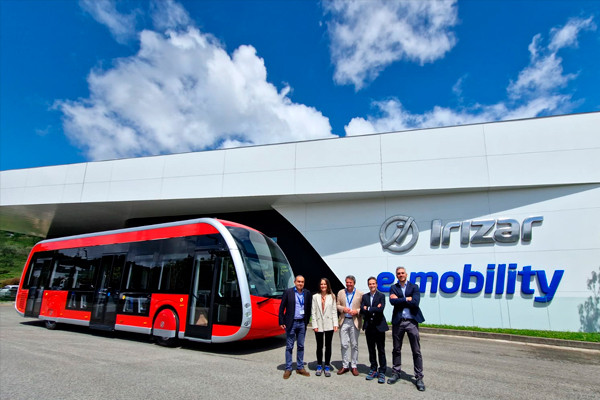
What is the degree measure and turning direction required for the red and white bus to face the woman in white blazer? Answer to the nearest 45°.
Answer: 0° — it already faces them

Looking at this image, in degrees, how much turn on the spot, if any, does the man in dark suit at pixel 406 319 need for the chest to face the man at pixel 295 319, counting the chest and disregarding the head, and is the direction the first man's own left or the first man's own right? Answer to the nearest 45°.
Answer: approximately 90° to the first man's own right

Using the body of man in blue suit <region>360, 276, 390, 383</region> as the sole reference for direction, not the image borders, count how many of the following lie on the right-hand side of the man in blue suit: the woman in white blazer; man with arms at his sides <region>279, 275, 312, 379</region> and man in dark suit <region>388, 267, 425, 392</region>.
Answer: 2

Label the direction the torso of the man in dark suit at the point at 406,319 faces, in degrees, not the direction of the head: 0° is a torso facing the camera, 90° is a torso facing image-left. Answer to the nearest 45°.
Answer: approximately 0°

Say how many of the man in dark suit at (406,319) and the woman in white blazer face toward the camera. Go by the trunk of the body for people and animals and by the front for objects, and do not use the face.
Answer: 2

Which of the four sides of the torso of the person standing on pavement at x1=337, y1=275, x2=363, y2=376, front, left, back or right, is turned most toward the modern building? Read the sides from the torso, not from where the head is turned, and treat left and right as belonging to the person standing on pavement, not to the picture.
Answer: back

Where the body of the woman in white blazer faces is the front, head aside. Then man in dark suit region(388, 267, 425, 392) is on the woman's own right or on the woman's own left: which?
on the woman's own left
